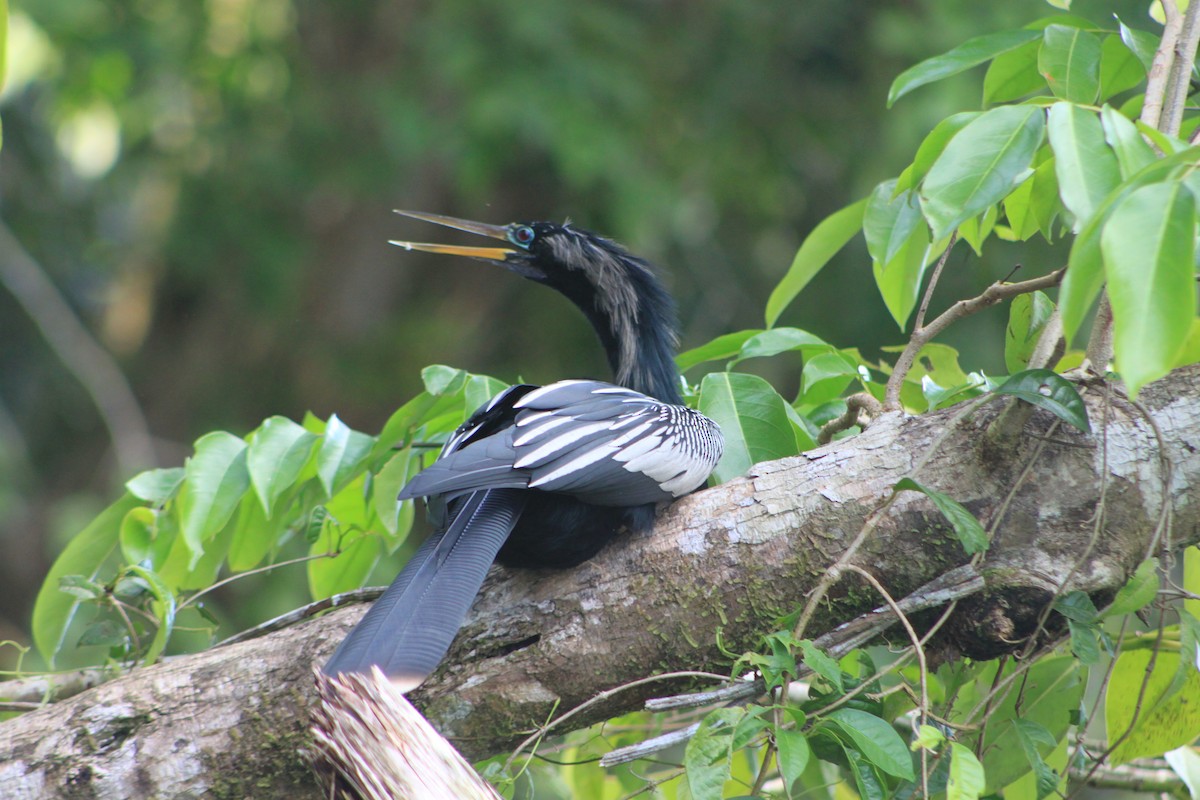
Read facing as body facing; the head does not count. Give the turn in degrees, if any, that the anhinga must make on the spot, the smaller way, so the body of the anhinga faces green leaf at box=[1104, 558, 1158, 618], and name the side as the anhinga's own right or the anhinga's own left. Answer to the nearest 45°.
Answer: approximately 90° to the anhinga's own right

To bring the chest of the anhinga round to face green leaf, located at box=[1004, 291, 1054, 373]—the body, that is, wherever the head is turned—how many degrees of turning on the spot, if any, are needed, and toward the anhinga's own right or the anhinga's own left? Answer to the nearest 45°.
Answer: approximately 45° to the anhinga's own right

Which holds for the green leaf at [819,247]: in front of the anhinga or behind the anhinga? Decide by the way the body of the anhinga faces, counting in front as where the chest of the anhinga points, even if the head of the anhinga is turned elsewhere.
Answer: in front

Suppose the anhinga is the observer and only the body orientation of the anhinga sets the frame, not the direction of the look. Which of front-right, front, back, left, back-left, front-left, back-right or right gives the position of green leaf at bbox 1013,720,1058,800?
right

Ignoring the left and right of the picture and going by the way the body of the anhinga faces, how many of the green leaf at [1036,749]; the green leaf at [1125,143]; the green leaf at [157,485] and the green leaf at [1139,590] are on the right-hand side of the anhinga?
3

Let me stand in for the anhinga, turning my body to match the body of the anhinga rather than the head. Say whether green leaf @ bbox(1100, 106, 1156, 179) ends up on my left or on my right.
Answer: on my right

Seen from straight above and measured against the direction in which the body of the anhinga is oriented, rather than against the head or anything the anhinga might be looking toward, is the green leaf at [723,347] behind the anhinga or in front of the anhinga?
in front

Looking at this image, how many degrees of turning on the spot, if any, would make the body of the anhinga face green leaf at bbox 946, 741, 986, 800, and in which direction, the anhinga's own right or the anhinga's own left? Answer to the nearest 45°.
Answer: approximately 90° to the anhinga's own right

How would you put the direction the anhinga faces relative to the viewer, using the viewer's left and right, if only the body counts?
facing away from the viewer and to the right of the viewer
